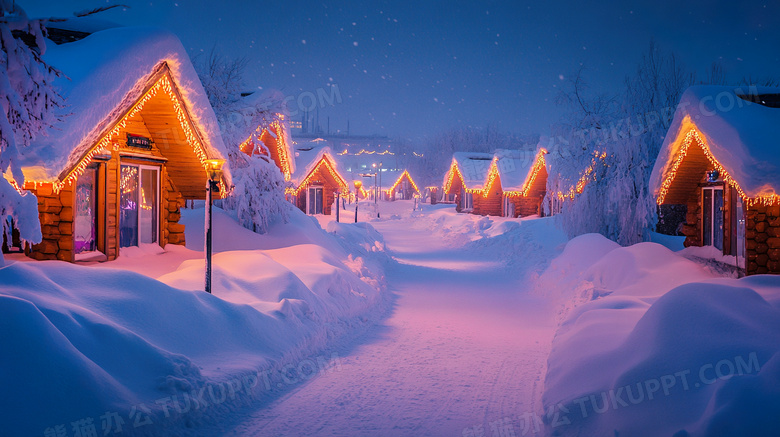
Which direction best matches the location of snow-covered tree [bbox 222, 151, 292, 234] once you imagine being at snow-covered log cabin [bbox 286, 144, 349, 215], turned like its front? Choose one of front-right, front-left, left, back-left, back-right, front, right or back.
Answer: front-right

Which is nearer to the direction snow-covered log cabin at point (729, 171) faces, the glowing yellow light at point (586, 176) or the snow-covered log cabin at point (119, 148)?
the snow-covered log cabin

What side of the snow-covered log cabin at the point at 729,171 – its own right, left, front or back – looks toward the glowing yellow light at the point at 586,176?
right

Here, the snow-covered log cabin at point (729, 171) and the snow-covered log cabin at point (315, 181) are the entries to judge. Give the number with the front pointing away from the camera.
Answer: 0

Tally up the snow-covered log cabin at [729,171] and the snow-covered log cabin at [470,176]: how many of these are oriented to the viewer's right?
0

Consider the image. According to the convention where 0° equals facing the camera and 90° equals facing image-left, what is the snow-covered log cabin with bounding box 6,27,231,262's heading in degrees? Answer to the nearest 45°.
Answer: approximately 315°

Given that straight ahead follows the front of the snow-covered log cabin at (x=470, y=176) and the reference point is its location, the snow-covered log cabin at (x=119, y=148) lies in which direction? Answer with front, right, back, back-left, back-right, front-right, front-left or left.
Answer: front-left

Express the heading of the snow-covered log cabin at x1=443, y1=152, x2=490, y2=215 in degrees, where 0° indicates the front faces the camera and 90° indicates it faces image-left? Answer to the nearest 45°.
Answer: approximately 45°

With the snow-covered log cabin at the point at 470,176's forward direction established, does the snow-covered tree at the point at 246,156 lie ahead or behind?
ahead
